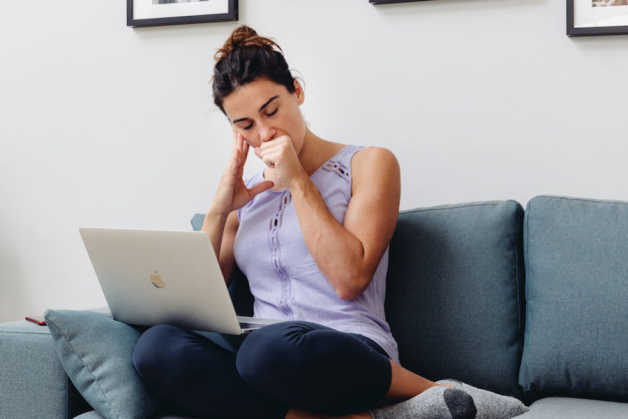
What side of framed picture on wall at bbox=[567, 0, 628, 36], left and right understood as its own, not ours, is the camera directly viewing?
front

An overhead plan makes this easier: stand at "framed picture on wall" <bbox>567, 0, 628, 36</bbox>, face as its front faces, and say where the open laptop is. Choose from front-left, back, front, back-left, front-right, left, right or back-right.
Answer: front-right

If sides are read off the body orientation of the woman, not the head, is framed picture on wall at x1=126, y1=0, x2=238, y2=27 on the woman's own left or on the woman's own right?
on the woman's own right

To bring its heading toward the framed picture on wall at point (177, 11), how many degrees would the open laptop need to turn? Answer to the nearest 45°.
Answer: approximately 45° to its left

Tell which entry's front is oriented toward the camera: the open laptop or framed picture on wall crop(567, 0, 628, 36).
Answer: the framed picture on wall

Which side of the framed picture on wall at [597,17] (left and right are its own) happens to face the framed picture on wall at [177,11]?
right

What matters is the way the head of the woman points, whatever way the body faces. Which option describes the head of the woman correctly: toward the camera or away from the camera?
toward the camera

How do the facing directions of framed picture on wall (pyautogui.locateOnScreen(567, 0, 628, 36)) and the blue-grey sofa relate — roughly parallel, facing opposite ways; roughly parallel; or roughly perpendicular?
roughly parallel

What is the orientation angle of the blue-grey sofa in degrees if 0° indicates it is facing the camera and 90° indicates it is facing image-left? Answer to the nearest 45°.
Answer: approximately 0°

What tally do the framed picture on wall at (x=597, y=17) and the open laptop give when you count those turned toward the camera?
1

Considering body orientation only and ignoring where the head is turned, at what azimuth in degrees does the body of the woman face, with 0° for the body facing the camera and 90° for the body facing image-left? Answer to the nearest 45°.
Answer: approximately 45°

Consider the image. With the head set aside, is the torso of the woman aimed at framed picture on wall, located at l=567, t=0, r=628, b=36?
no

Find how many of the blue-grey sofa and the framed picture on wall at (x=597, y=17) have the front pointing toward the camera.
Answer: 2
